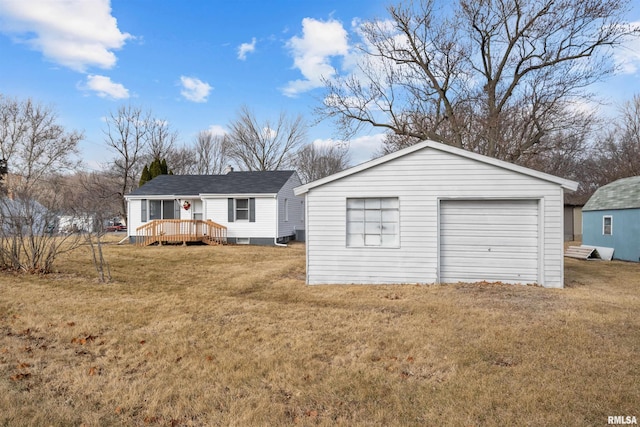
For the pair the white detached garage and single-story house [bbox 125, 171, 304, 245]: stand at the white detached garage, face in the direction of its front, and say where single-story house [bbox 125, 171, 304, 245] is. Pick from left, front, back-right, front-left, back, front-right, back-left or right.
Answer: back-right

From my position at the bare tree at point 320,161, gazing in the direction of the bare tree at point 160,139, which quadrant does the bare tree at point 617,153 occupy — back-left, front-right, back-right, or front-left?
back-left

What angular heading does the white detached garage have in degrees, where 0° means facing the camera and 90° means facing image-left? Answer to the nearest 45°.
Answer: approximately 0°

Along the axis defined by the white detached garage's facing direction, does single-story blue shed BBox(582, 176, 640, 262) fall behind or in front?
behind

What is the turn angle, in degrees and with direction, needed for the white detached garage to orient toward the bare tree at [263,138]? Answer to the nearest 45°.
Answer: approximately 135° to its right

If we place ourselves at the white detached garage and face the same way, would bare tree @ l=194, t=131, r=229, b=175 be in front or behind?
behind

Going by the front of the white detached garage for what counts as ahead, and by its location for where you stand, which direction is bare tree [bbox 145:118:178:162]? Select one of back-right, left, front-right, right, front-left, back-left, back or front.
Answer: back-right
